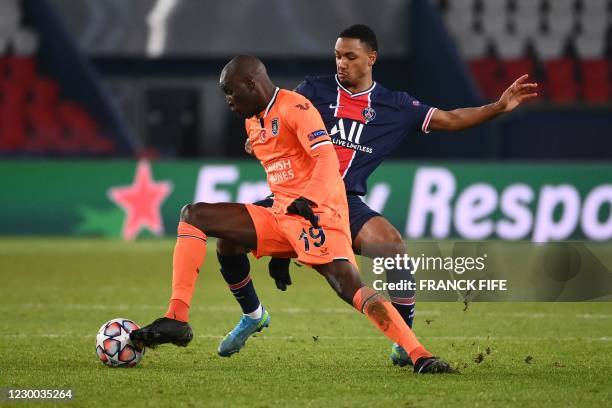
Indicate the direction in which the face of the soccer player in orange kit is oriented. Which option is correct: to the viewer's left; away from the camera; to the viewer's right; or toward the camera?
to the viewer's left

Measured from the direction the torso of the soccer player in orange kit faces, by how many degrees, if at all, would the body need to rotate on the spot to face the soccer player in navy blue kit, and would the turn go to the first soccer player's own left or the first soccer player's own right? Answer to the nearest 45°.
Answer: approximately 180°

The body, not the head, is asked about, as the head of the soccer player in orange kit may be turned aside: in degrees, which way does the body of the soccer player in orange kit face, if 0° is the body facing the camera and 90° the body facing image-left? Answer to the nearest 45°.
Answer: approximately 45°
